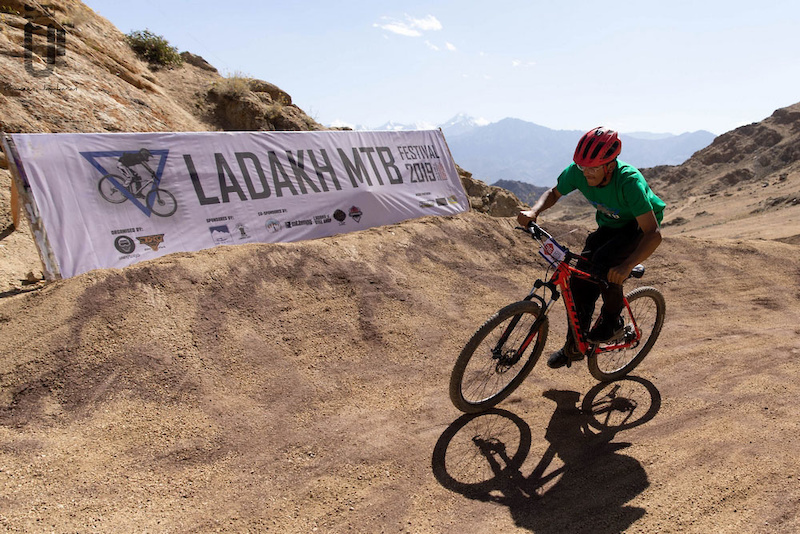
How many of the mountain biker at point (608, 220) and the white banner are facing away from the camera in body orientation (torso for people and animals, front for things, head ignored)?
0

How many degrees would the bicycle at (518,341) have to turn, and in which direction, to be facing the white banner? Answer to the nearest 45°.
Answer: approximately 90° to its right

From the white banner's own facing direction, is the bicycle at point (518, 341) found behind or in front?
in front

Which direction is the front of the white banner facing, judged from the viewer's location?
facing the viewer and to the right of the viewer

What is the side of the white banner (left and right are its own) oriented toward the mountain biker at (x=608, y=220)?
front

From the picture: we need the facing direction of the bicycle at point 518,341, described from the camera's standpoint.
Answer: facing the viewer and to the left of the viewer

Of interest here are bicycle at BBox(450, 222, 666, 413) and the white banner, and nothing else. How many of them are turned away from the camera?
0

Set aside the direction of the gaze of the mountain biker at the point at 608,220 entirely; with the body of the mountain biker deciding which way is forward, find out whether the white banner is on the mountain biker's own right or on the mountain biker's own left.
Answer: on the mountain biker's own right
